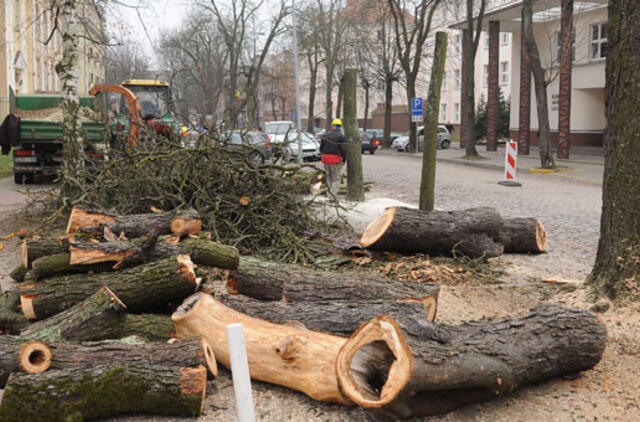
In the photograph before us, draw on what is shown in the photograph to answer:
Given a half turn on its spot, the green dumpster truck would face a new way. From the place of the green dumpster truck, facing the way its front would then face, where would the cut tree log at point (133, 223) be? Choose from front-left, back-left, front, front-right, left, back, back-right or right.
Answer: front

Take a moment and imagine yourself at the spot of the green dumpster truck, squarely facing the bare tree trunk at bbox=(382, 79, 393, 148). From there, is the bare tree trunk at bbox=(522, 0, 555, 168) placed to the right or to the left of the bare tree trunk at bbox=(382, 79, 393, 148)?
right

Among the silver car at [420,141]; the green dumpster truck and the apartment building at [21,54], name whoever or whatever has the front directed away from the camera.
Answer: the green dumpster truck

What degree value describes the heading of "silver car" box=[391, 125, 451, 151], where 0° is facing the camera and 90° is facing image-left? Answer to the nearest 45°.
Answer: approximately 45°

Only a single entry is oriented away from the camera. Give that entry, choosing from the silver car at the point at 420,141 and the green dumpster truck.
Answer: the green dumpster truck
